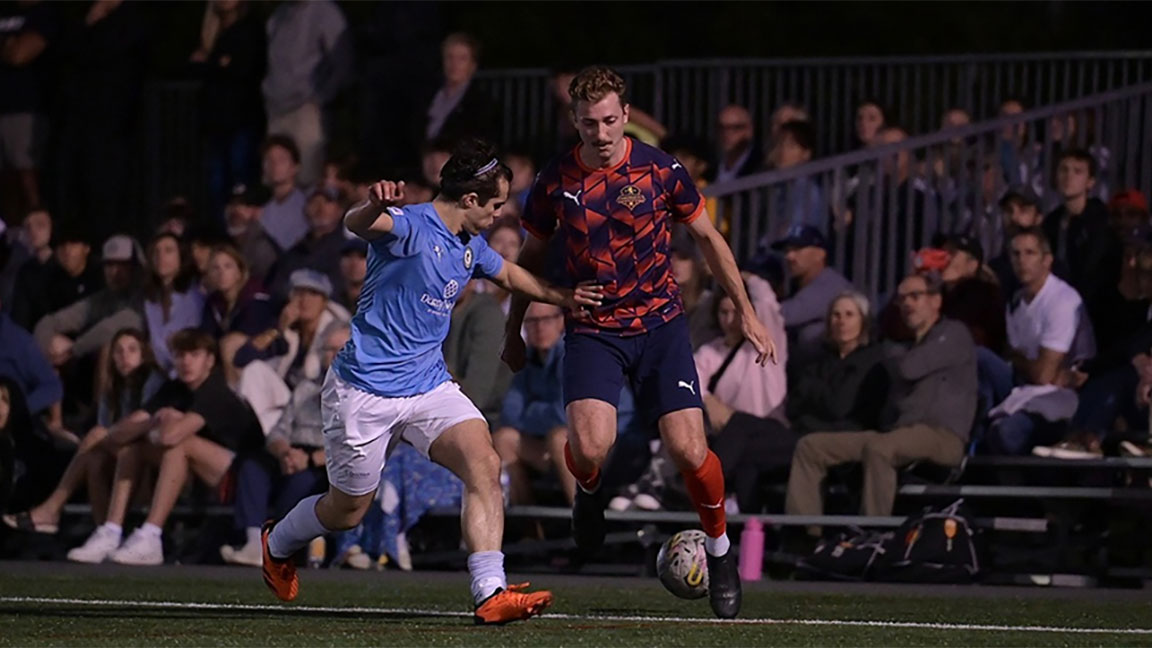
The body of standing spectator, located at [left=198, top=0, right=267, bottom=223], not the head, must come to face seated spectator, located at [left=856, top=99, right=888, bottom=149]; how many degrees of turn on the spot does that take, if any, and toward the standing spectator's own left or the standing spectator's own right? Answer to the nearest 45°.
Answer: approximately 90° to the standing spectator's own left

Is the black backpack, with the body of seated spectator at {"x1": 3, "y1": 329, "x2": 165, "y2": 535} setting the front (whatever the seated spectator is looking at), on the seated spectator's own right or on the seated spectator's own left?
on the seated spectator's own left

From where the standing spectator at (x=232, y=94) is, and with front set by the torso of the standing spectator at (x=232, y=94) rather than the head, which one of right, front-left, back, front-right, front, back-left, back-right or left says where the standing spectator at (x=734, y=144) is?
left

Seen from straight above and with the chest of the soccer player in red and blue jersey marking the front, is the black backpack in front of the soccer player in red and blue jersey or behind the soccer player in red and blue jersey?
behind

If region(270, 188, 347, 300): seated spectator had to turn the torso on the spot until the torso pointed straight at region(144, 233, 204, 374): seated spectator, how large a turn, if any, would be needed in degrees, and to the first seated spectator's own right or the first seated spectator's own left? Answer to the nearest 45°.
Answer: approximately 90° to the first seated spectator's own right

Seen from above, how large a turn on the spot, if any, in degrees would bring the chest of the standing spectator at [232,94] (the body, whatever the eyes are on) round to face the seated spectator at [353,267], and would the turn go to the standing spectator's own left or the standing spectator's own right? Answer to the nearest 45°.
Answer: approximately 45° to the standing spectator's own left

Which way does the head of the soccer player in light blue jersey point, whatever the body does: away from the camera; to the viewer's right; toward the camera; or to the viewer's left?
to the viewer's right

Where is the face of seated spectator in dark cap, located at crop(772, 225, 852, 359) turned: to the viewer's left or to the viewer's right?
to the viewer's left

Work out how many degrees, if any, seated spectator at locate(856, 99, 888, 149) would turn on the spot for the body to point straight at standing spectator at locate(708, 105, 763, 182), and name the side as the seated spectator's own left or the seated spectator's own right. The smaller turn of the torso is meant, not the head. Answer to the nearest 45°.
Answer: approximately 45° to the seated spectator's own right

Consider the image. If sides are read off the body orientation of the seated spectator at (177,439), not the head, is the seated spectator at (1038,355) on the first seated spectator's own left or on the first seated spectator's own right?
on the first seated spectator's own left

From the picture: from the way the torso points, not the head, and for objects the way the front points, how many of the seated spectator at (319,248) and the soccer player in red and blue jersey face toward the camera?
2

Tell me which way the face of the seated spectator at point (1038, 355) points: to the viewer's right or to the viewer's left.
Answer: to the viewer's left
